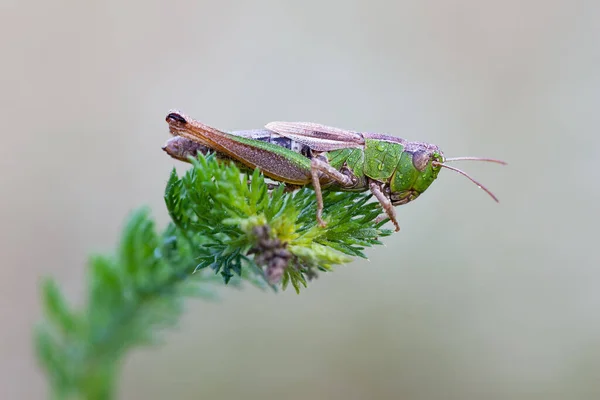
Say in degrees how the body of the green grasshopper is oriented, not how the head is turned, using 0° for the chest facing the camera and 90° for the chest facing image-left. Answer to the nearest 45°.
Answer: approximately 270°
